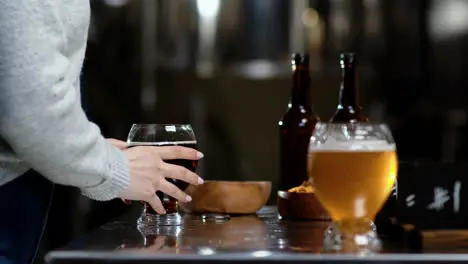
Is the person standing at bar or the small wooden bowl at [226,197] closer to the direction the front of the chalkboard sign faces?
the person standing at bar

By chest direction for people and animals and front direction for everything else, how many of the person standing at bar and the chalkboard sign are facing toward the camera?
1

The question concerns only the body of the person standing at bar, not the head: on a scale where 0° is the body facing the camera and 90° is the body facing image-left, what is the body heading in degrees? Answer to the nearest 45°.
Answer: approximately 270°

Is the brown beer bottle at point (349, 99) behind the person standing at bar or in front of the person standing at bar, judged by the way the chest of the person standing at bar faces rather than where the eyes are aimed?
in front

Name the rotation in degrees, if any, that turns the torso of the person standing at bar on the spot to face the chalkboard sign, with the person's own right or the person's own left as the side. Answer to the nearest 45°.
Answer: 0° — they already face it
